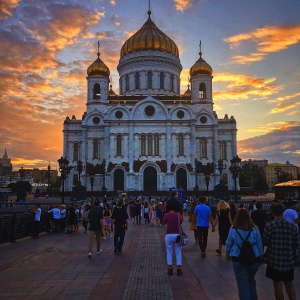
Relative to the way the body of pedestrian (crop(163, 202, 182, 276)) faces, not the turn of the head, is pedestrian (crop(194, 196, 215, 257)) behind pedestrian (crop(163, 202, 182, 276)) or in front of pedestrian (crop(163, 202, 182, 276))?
in front

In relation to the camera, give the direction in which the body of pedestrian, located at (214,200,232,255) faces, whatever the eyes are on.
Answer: away from the camera

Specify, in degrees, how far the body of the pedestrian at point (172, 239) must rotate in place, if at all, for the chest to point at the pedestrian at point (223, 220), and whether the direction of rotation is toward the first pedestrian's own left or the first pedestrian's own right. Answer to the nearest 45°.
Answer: approximately 45° to the first pedestrian's own right

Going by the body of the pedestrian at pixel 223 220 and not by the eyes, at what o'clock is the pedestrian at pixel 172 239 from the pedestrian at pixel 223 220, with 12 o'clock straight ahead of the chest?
the pedestrian at pixel 172 239 is roughly at 7 o'clock from the pedestrian at pixel 223 220.

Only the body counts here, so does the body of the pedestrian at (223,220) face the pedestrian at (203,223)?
no

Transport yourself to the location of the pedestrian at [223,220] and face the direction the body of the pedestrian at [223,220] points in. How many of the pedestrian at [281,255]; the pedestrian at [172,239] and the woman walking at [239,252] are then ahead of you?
0

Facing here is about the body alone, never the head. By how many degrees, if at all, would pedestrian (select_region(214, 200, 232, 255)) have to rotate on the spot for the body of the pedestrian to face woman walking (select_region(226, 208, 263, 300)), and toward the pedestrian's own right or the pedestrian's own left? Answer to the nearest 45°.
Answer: approximately 180°

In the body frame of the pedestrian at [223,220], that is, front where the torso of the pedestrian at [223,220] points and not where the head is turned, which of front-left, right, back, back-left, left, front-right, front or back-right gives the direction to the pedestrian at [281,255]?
back

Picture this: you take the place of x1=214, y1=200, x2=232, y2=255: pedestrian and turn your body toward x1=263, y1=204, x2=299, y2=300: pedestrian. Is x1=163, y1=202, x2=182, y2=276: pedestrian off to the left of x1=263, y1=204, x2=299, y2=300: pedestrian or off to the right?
right

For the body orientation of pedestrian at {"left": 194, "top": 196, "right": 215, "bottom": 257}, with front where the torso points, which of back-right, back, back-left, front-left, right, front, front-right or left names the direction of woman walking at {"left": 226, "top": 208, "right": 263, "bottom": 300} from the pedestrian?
back

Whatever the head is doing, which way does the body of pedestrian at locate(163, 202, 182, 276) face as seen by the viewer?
away from the camera

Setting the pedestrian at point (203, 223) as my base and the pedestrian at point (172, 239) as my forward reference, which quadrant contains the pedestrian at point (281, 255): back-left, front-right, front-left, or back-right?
front-left

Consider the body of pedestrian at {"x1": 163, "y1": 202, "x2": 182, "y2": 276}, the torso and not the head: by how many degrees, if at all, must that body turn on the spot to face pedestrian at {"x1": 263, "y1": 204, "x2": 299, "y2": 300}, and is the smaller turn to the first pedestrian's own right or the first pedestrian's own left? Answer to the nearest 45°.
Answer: approximately 135° to the first pedestrian's own right

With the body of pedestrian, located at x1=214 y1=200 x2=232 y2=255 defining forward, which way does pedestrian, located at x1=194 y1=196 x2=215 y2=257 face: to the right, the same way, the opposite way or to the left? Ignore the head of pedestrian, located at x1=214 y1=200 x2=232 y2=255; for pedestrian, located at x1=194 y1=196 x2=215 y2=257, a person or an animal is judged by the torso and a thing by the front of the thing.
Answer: the same way

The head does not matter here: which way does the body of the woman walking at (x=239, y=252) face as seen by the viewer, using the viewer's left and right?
facing away from the viewer

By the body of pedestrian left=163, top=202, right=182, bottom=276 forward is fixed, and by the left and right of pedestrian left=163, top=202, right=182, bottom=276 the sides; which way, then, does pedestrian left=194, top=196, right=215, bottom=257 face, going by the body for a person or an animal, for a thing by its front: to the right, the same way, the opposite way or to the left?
the same way

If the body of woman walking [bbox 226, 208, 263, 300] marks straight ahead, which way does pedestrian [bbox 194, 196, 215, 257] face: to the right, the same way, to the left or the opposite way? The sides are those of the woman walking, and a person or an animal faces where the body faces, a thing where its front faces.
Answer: the same way

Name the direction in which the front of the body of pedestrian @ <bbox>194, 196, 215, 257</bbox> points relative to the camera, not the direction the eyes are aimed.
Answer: away from the camera

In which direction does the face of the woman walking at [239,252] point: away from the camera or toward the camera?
away from the camera

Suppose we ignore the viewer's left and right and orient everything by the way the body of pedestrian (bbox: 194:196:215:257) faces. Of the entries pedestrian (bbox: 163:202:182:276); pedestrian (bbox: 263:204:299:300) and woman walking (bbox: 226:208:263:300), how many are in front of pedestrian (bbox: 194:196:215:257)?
0
